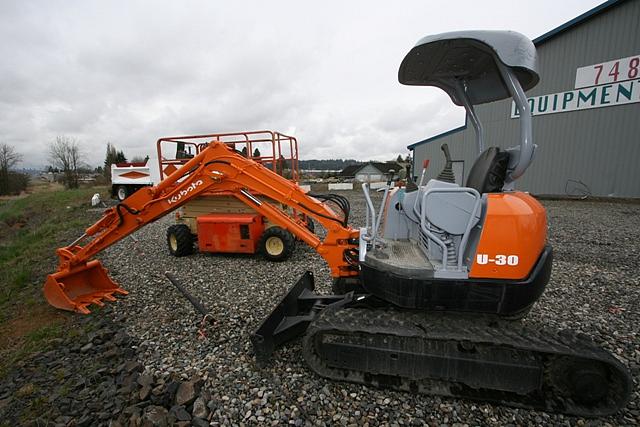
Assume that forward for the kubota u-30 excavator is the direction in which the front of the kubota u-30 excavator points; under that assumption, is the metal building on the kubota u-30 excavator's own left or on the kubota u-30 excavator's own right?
on the kubota u-30 excavator's own right

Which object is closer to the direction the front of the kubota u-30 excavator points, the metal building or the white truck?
the white truck

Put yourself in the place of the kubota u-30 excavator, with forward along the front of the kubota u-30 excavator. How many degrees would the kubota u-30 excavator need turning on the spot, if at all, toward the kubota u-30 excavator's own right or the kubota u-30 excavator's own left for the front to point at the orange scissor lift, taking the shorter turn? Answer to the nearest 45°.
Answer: approximately 45° to the kubota u-30 excavator's own right

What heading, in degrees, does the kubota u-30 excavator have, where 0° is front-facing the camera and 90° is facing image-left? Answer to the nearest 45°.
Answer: approximately 90°

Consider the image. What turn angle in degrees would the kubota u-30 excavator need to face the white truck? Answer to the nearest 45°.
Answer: approximately 45° to its right

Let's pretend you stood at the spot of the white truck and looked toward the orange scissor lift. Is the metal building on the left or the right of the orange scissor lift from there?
left

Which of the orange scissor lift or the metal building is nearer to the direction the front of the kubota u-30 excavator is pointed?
the orange scissor lift
